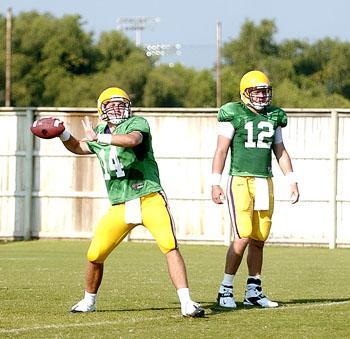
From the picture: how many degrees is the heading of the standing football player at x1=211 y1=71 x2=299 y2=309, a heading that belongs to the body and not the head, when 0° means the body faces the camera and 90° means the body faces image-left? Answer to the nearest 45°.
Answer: approximately 315°
